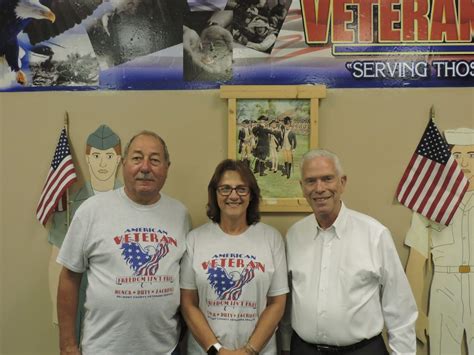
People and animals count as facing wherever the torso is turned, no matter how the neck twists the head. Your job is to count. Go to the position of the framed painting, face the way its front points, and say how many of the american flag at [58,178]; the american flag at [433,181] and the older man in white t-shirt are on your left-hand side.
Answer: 1

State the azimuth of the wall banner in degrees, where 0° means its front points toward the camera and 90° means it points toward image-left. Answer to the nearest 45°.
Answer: approximately 0°

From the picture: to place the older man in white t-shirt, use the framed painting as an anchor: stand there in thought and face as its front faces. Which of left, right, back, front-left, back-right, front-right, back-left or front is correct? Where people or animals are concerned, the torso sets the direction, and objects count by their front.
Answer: front-right

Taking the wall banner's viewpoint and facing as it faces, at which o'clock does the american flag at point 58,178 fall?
The american flag is roughly at 3 o'clock from the wall banner.

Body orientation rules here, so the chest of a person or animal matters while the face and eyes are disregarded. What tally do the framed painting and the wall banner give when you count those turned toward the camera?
2

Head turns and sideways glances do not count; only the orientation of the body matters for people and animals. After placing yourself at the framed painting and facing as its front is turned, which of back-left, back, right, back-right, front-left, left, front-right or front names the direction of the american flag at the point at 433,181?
left

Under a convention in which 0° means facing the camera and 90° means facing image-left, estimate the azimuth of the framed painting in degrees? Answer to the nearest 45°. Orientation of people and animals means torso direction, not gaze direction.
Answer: approximately 0°
